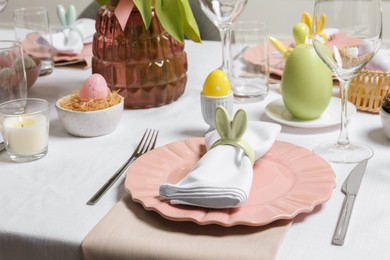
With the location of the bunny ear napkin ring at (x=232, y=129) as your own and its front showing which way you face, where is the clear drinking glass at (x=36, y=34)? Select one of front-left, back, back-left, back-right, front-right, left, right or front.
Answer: back-right

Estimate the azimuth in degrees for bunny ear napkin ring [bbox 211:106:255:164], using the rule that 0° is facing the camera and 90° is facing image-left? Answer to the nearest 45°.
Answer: approximately 0°

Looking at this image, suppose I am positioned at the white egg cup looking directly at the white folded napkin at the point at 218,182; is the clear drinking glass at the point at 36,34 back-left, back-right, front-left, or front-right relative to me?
back-right
